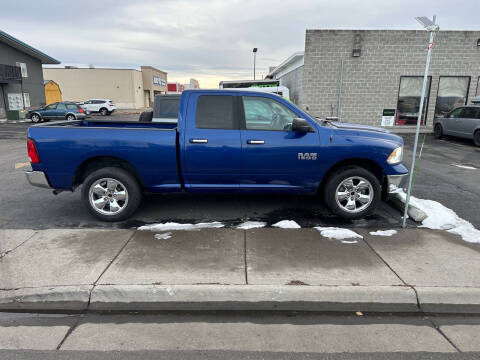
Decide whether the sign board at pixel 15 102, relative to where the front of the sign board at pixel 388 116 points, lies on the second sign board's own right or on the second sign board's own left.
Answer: on the second sign board's own right

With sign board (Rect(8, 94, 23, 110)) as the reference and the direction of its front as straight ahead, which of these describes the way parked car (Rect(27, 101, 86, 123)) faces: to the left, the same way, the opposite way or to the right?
to the right

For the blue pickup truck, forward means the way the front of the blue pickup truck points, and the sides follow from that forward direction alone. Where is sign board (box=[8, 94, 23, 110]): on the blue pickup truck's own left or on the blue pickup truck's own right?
on the blue pickup truck's own left

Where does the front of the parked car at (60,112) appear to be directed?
to the viewer's left

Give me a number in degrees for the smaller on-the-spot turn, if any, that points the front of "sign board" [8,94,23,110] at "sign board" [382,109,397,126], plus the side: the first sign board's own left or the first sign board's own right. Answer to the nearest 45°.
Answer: approximately 45° to the first sign board's own left

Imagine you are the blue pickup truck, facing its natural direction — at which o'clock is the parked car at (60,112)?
The parked car is roughly at 8 o'clock from the blue pickup truck.

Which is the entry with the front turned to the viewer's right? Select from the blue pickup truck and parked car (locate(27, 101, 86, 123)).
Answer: the blue pickup truck

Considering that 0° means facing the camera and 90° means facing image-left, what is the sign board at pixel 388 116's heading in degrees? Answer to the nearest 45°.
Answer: approximately 0°

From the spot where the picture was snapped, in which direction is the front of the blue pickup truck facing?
facing to the right of the viewer

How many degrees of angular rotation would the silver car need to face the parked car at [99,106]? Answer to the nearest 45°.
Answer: approximately 45° to its left
